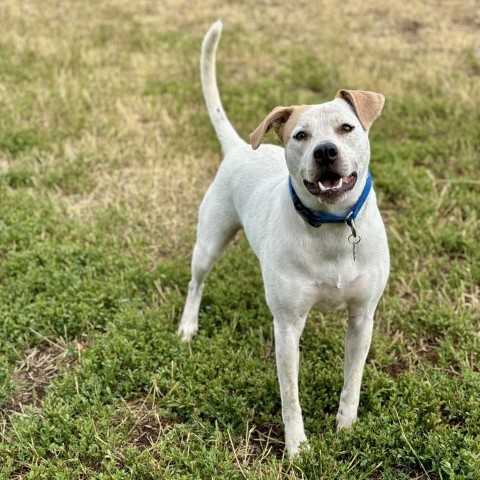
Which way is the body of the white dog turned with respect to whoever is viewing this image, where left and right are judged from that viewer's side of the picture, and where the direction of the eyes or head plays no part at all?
facing the viewer and to the right of the viewer
